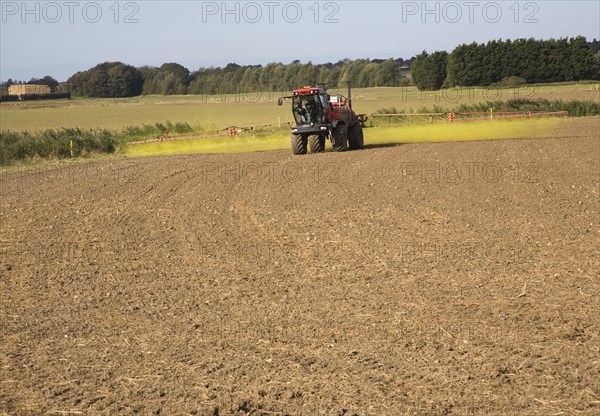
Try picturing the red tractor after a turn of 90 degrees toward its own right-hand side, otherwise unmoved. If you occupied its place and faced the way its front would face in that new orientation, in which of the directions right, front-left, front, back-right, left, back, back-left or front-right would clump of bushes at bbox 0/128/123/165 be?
front

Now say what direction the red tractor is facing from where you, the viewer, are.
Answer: facing the viewer and to the left of the viewer
